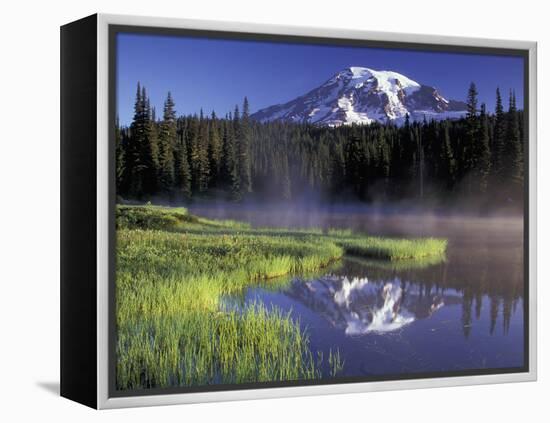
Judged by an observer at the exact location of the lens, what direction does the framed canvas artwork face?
facing the viewer and to the right of the viewer
